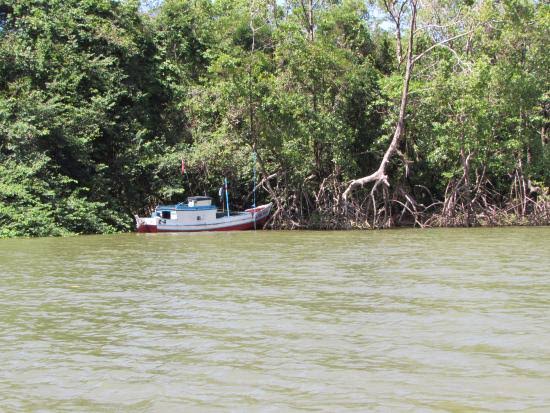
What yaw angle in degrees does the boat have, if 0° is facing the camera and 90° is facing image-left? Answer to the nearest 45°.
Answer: approximately 270°
